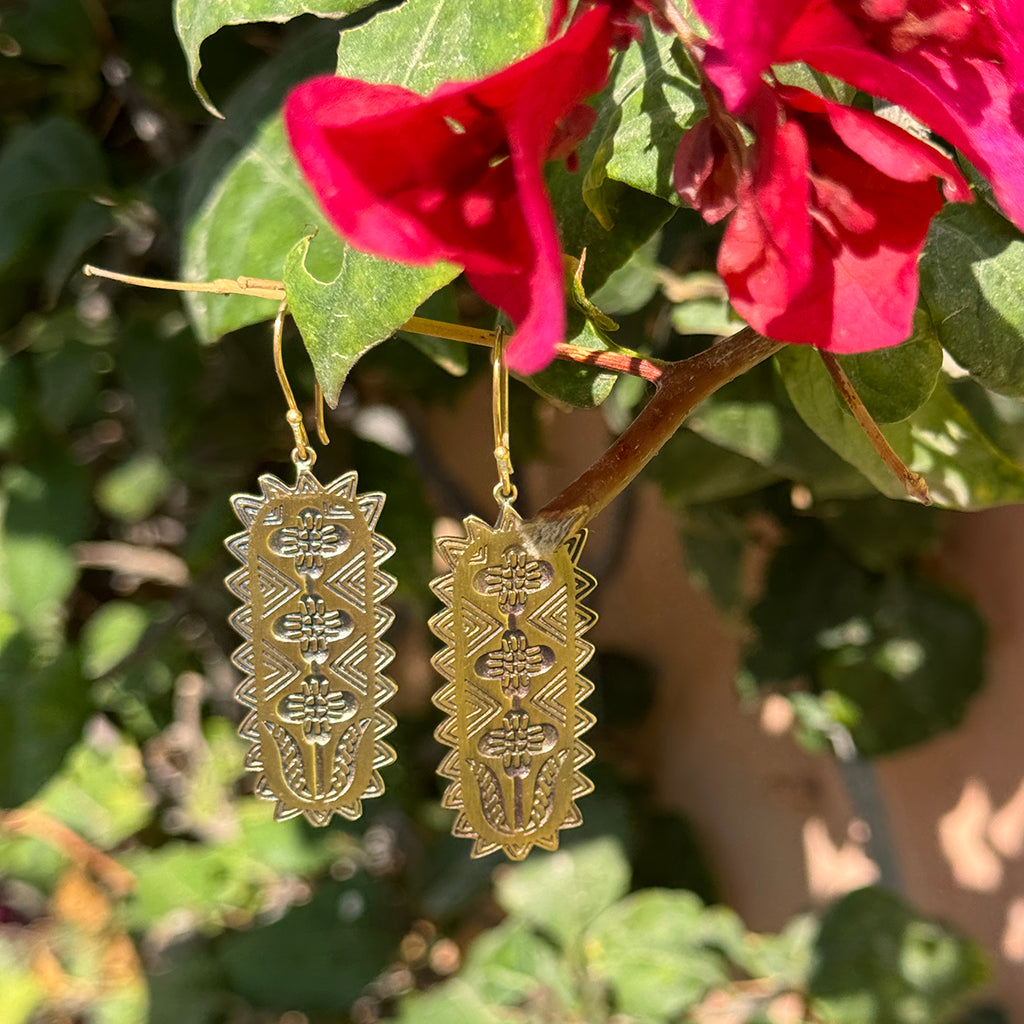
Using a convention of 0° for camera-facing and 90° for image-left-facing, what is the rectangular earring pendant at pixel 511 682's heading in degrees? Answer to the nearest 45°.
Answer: approximately 0°
